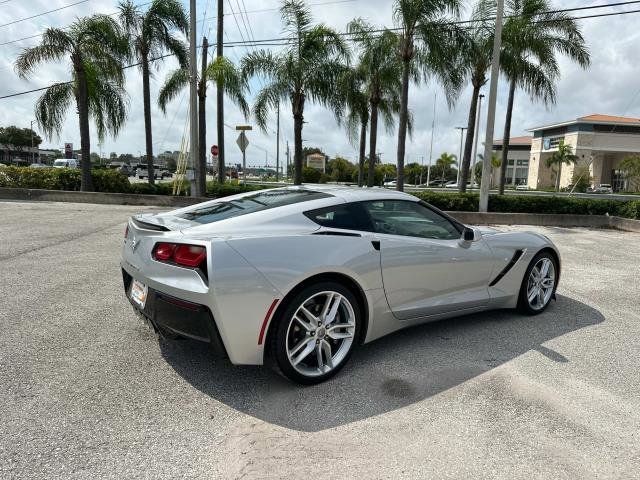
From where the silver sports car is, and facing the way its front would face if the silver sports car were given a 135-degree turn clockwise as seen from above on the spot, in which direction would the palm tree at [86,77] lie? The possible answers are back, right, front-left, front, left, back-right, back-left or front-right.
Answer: back-right

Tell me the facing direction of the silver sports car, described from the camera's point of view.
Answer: facing away from the viewer and to the right of the viewer

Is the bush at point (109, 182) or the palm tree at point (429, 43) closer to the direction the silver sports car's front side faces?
the palm tree

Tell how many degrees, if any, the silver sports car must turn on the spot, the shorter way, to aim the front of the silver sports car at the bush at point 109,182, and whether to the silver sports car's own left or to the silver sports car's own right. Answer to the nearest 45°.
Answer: approximately 90° to the silver sports car's own left

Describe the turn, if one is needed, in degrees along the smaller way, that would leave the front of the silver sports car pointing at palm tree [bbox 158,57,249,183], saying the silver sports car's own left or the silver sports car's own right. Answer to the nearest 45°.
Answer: approximately 45° to the silver sports car's own left

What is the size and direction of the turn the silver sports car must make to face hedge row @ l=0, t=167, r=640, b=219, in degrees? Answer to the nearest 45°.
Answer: approximately 45° to its left

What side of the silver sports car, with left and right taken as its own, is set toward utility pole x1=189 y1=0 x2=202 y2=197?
left

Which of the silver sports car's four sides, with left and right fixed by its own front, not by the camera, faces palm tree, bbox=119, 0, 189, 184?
left

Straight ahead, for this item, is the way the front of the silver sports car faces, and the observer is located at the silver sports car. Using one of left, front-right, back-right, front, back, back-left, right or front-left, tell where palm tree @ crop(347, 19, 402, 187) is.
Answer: front-left

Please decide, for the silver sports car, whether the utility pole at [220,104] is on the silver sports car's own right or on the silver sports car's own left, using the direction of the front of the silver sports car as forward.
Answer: on the silver sports car's own left

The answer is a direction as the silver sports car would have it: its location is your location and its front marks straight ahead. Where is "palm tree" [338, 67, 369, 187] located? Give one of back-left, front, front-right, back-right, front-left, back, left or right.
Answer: front-left

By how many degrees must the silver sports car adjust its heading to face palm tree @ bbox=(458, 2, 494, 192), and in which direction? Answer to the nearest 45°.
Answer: approximately 45° to its left

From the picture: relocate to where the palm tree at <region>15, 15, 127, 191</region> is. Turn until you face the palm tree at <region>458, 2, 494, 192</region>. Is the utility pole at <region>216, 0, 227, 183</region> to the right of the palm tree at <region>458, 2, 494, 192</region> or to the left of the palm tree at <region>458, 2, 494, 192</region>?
left

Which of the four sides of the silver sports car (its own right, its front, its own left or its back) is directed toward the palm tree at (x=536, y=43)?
front
